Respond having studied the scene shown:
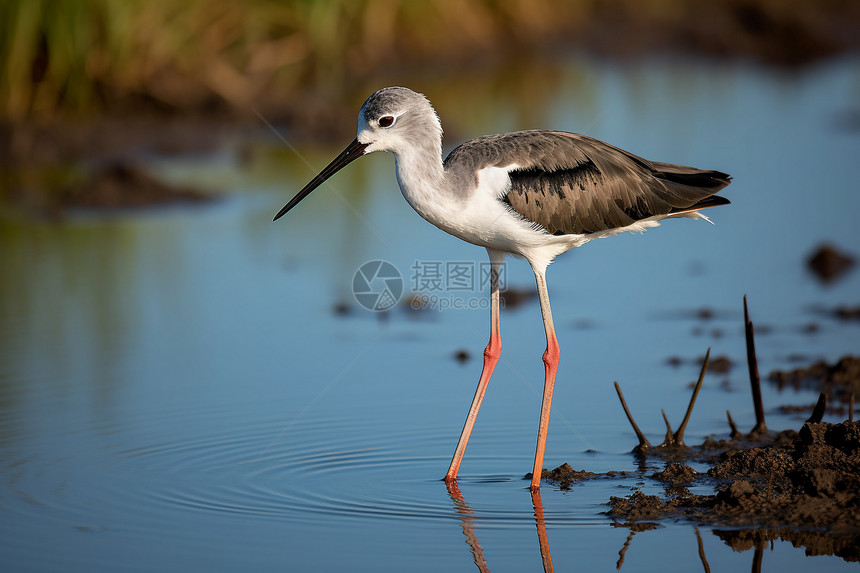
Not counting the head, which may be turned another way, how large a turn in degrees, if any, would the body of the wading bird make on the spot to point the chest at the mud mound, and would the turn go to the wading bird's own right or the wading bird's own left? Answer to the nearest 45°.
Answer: approximately 135° to the wading bird's own right

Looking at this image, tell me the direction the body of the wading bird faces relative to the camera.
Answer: to the viewer's left
